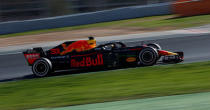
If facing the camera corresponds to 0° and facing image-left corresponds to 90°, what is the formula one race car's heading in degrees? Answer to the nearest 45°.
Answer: approximately 270°
